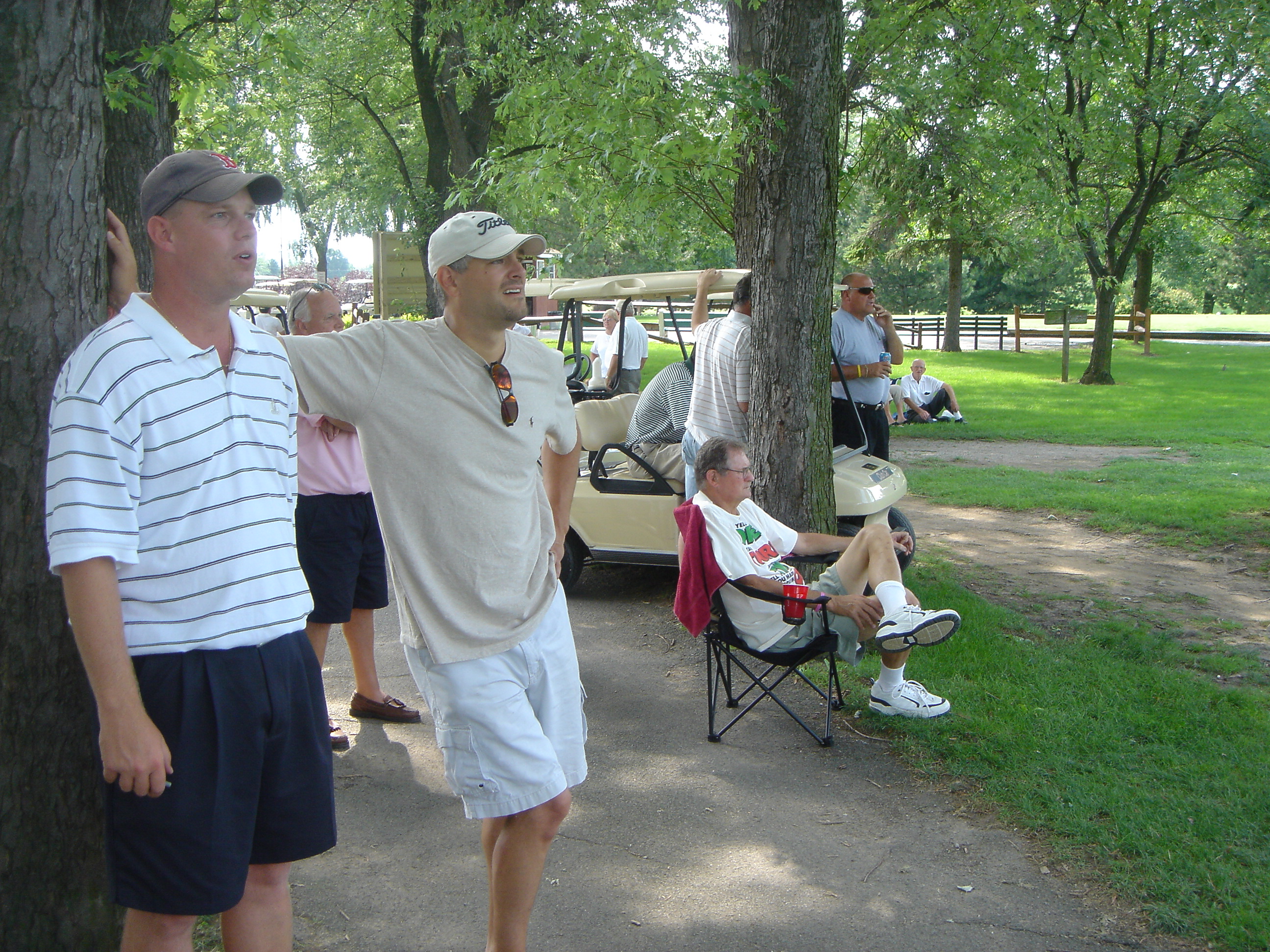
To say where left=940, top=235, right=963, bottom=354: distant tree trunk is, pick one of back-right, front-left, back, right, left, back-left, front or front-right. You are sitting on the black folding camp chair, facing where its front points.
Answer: left

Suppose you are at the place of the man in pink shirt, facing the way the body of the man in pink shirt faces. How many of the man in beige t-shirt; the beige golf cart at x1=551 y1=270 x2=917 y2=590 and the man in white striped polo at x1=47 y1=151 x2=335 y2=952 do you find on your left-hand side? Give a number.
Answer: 1

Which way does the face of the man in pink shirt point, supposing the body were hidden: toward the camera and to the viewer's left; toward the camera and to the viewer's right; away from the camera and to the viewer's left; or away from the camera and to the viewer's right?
toward the camera and to the viewer's right

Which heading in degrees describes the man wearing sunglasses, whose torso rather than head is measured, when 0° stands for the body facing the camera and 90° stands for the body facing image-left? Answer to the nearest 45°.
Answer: approximately 315°

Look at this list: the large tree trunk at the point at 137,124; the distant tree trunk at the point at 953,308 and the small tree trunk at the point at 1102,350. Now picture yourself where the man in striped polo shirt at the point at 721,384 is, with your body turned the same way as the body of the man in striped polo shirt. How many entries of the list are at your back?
1

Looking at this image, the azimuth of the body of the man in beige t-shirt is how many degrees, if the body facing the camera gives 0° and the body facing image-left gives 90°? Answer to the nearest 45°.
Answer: approximately 315°

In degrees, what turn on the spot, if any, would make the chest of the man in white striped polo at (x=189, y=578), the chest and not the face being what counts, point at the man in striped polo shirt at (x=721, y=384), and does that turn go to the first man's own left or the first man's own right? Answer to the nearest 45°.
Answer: approximately 90° to the first man's own left

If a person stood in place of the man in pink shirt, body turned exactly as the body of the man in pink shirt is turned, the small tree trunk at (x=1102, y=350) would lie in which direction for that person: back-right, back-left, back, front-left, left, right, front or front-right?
left

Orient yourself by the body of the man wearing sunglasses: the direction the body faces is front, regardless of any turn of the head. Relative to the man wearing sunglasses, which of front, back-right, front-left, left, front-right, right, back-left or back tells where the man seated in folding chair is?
front-right

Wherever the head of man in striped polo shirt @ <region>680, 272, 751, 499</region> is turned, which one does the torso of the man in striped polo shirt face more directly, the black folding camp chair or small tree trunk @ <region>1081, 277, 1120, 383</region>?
the small tree trunk

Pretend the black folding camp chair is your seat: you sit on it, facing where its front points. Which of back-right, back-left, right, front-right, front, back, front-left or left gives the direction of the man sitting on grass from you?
left

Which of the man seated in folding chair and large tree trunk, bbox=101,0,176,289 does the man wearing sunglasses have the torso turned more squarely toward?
the man seated in folding chair

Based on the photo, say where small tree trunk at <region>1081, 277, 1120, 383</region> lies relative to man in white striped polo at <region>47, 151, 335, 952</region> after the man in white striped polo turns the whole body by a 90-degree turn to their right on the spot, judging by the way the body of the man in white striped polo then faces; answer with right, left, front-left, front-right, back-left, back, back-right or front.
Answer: back

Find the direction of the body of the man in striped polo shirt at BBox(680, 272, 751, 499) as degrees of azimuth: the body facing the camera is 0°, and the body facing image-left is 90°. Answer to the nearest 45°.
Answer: approximately 225°
